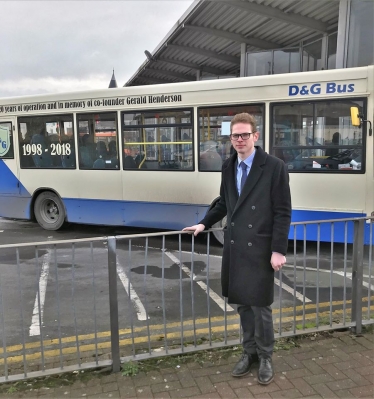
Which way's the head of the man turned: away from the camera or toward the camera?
toward the camera

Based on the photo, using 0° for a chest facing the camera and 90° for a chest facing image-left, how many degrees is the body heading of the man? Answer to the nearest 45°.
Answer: approximately 45°

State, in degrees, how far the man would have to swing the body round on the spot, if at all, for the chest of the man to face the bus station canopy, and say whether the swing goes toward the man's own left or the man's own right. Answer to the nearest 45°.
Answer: approximately 135° to the man's own right
